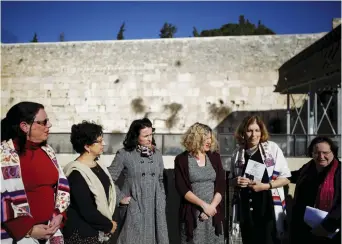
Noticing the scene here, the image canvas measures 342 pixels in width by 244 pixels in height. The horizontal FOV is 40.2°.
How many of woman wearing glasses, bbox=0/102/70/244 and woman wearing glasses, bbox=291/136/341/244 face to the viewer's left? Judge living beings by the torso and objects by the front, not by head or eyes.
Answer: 0

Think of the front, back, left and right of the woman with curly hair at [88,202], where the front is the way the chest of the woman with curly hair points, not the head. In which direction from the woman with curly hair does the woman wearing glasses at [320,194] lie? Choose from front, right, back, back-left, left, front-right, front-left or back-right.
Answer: front-left

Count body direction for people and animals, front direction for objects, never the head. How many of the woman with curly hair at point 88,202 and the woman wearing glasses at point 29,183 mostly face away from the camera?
0

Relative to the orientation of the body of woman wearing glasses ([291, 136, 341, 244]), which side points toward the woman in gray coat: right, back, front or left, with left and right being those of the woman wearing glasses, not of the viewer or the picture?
right

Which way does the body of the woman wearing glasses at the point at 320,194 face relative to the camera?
toward the camera

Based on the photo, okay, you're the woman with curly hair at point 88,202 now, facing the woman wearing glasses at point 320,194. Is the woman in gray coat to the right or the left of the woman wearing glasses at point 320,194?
left

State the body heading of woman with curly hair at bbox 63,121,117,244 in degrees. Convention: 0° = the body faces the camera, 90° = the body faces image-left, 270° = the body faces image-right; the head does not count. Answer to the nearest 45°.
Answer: approximately 315°

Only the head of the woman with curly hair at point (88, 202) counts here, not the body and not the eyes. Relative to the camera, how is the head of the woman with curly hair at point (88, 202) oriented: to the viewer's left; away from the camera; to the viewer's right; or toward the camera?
to the viewer's right

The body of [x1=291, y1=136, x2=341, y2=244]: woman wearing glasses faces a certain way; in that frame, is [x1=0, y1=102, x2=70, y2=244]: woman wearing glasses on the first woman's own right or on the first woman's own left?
on the first woman's own right

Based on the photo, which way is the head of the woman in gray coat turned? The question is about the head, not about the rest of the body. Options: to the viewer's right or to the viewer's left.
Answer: to the viewer's right

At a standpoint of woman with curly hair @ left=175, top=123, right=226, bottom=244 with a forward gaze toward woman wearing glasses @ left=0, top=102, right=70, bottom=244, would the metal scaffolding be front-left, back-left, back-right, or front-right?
back-right

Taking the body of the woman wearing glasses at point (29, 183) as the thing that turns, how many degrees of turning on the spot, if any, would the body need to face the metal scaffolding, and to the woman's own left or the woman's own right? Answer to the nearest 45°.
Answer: approximately 90° to the woman's own left
